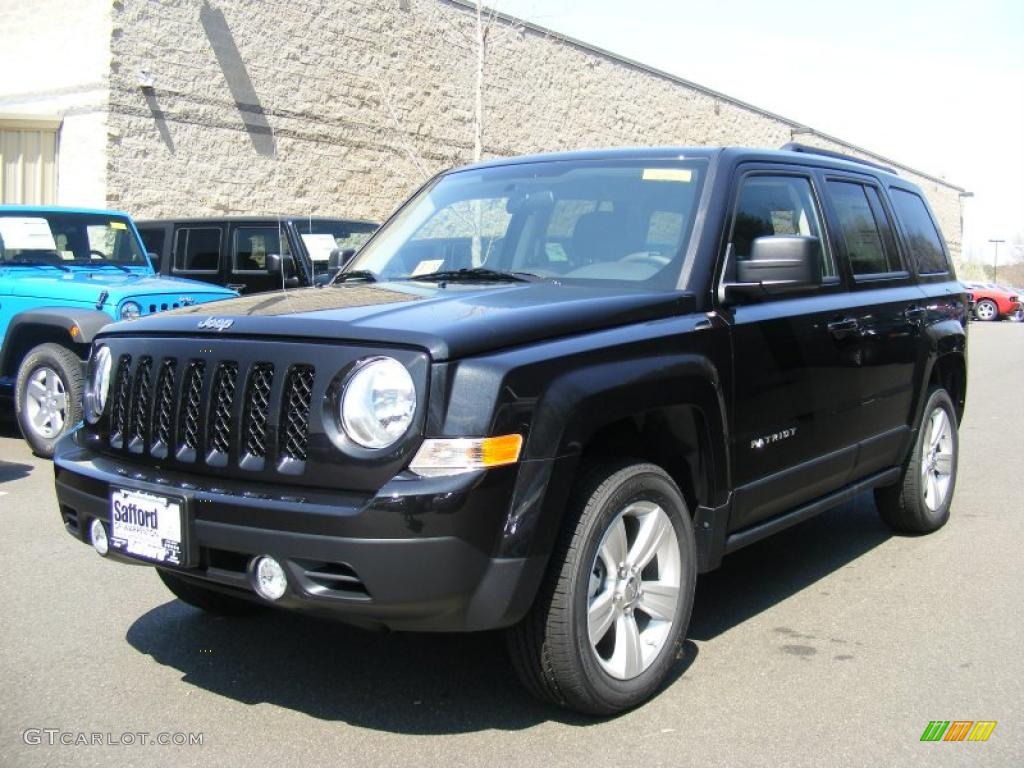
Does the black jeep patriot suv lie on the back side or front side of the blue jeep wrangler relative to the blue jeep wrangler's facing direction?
on the front side

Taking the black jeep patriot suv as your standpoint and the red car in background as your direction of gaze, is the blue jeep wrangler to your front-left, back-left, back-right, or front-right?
front-left

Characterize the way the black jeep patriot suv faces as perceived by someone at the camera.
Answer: facing the viewer and to the left of the viewer

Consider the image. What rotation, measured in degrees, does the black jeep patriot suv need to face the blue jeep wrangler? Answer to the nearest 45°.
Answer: approximately 90° to its right

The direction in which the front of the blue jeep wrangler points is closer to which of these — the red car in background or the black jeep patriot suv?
the black jeep patriot suv

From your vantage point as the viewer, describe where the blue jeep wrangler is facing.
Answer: facing the viewer and to the right of the viewer

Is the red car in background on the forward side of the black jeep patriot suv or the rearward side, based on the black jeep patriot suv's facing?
on the rearward side

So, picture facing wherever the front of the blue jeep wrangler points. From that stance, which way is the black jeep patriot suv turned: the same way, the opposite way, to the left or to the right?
to the right

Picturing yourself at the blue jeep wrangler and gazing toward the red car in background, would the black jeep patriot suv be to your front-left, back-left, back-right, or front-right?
back-right

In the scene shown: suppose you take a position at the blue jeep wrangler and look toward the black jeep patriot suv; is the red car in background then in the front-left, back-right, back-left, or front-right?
back-left

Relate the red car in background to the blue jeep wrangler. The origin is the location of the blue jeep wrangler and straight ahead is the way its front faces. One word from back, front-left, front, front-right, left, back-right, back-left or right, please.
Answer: left
